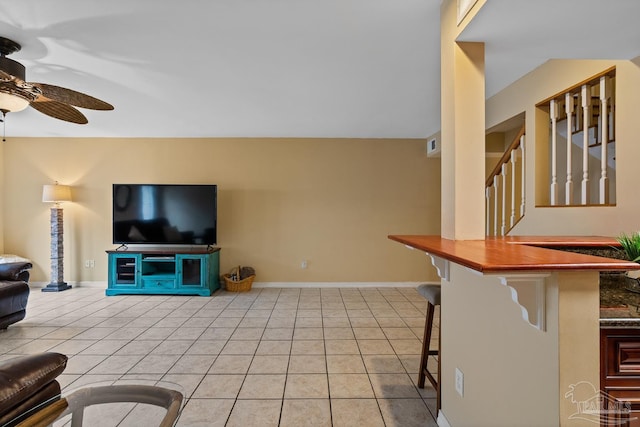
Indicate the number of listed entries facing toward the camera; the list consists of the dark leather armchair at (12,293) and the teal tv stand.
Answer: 1

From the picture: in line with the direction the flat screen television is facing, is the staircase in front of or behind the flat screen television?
in front

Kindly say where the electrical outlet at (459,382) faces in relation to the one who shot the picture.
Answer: facing the viewer and to the left of the viewer

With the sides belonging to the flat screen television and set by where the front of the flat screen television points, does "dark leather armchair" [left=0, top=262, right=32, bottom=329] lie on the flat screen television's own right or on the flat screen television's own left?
on the flat screen television's own right

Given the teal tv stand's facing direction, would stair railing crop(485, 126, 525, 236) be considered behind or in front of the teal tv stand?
in front

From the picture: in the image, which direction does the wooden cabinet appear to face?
toward the camera

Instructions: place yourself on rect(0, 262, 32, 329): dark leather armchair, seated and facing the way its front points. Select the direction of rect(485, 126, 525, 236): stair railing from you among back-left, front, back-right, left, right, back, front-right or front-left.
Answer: front-right

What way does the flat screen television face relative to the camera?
toward the camera

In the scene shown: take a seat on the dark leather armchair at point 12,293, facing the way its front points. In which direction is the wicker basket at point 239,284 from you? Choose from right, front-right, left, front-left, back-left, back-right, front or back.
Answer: front

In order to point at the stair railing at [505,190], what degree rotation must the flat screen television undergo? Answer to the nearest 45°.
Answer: approximately 45° to its left

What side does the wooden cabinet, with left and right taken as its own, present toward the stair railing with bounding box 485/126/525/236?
back

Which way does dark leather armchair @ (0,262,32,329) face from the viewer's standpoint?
to the viewer's right

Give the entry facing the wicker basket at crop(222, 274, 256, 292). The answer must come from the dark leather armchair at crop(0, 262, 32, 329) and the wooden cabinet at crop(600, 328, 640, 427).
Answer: the dark leather armchair
